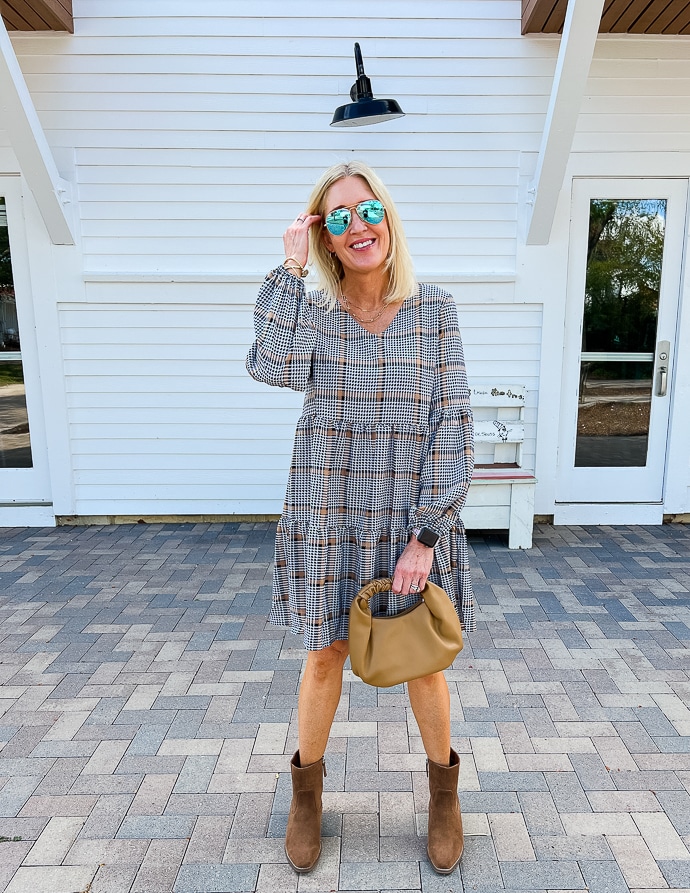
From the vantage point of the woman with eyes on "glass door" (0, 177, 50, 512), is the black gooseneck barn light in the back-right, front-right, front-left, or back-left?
front-right

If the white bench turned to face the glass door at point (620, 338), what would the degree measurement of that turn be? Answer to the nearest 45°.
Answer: approximately 135° to its left

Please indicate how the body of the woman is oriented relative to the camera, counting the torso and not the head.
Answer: toward the camera

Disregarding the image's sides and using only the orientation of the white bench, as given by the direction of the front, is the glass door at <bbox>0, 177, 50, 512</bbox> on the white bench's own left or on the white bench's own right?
on the white bench's own right

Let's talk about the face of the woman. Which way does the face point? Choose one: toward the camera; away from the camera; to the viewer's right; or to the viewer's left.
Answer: toward the camera

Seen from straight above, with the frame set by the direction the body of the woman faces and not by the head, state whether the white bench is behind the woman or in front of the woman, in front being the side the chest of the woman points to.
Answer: behind

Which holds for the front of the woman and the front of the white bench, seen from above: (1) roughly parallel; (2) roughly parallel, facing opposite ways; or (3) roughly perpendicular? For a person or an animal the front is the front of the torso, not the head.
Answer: roughly parallel

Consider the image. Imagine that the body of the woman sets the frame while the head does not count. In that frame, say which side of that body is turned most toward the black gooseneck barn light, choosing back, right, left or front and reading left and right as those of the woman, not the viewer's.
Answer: back

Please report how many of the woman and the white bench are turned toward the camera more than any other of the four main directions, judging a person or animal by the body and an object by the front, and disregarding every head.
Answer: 2

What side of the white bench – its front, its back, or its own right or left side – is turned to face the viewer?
front

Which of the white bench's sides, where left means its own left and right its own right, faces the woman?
front

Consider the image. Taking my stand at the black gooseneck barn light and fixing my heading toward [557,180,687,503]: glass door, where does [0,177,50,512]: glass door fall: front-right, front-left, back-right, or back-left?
back-left
